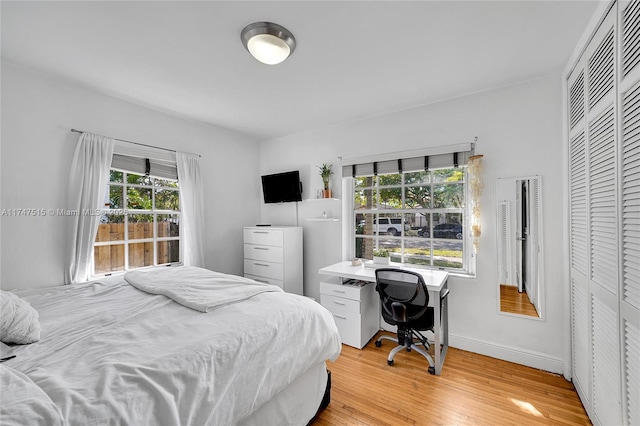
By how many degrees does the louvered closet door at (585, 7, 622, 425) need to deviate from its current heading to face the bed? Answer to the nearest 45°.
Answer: approximately 45° to its left

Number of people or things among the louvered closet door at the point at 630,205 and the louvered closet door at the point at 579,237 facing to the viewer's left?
2

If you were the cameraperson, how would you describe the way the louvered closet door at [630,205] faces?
facing to the left of the viewer

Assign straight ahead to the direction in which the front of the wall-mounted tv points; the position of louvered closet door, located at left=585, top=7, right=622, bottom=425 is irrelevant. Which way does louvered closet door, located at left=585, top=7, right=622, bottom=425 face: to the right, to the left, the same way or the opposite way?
to the right

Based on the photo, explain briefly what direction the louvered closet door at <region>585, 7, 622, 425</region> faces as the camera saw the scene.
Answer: facing to the left of the viewer

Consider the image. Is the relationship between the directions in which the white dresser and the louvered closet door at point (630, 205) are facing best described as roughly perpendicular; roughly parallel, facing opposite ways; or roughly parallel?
roughly perpendicular

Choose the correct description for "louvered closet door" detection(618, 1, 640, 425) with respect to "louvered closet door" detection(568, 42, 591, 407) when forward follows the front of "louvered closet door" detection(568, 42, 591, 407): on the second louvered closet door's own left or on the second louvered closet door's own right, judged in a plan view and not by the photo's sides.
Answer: on the second louvered closet door's own left

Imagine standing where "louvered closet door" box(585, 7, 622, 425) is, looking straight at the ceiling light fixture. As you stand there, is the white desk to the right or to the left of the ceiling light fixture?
right

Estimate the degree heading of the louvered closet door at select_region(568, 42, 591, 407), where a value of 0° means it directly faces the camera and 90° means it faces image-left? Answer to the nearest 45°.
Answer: approximately 90°
